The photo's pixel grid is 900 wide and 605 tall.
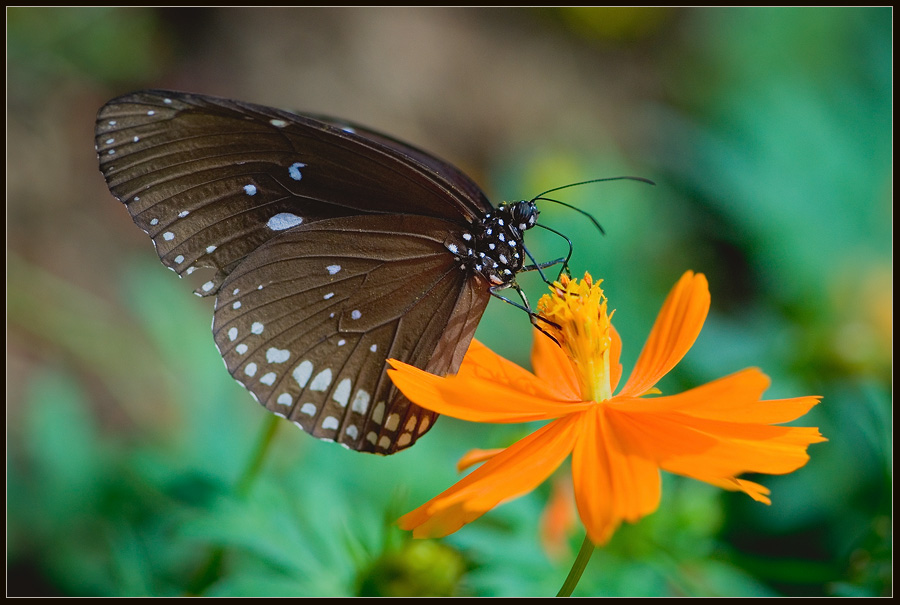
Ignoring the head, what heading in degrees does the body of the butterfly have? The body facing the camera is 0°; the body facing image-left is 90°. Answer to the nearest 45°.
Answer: approximately 270°
